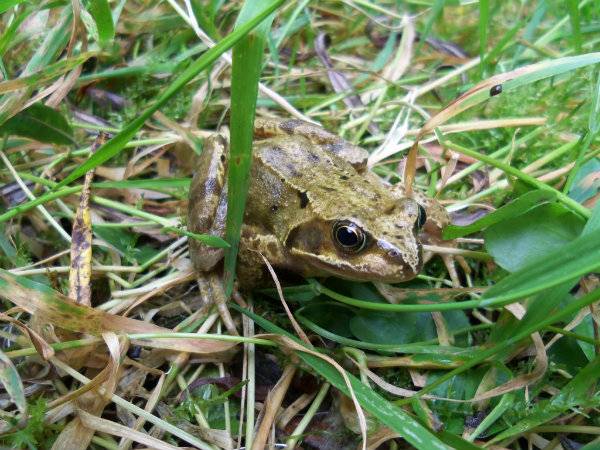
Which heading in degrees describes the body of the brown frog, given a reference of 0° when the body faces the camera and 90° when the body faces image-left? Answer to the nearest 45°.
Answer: approximately 315°

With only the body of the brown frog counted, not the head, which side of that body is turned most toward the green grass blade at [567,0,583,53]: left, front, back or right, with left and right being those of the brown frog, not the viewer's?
left

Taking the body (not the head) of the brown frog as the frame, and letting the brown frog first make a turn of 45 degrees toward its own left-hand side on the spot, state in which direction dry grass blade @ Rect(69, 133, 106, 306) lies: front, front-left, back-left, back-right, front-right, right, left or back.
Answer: back

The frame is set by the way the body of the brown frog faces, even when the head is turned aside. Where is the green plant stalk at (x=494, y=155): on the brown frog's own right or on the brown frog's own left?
on the brown frog's own left

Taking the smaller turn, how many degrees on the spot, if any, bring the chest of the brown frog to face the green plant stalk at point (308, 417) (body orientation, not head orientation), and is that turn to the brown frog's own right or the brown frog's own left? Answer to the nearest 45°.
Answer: approximately 45° to the brown frog's own right
